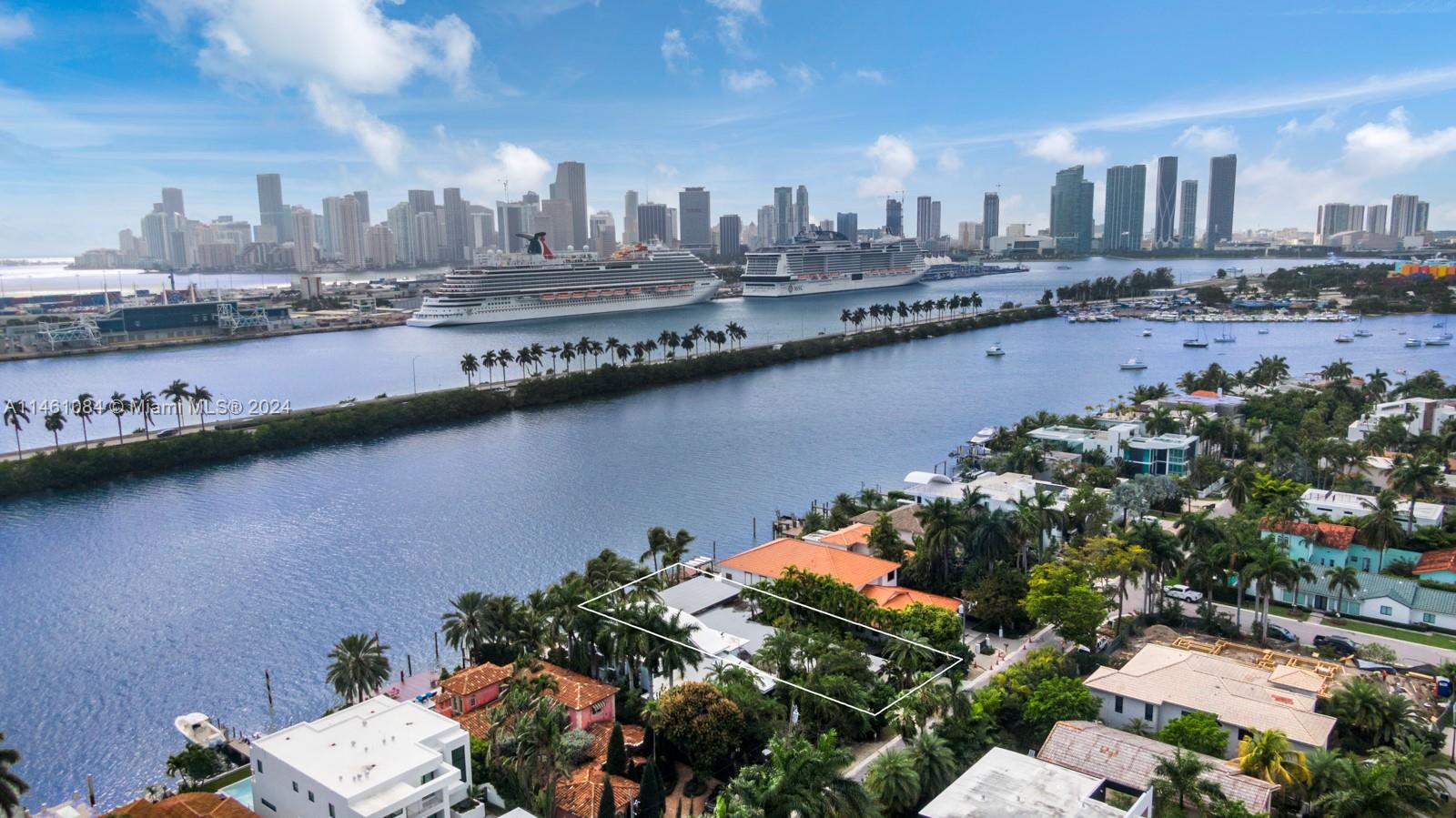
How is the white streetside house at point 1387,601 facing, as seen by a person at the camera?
facing the viewer and to the left of the viewer

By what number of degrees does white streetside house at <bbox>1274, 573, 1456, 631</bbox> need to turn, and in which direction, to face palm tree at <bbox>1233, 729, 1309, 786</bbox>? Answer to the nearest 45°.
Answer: approximately 45° to its left

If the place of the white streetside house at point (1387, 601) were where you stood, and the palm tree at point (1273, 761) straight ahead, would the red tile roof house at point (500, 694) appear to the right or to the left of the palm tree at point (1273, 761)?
right

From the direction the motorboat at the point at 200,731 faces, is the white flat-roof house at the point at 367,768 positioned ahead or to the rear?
to the rear

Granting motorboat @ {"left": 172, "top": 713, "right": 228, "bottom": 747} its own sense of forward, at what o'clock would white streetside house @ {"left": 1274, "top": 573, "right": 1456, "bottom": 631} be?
The white streetside house is roughly at 5 o'clock from the motorboat.

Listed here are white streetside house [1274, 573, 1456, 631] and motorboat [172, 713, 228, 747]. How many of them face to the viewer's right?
0

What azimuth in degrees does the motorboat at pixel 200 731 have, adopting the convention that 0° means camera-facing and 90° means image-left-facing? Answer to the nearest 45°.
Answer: approximately 135°

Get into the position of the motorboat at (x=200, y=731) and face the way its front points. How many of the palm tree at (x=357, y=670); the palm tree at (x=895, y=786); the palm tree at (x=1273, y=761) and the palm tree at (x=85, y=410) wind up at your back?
3

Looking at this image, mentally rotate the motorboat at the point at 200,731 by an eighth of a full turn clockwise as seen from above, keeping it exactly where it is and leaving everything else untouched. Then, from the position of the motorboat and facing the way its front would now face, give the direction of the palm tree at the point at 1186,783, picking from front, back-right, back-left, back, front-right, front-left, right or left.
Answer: back-right

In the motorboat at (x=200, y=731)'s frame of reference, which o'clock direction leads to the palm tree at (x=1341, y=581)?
The palm tree is roughly at 5 o'clock from the motorboat.

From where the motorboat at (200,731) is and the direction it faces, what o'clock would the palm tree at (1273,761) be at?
The palm tree is roughly at 6 o'clock from the motorboat.

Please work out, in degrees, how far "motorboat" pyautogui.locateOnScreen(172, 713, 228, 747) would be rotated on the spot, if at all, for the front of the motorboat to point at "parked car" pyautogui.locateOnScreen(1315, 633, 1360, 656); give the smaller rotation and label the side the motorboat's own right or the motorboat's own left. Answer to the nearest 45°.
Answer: approximately 180°

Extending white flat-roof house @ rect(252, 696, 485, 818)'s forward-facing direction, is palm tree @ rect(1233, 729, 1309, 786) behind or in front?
in front
